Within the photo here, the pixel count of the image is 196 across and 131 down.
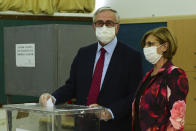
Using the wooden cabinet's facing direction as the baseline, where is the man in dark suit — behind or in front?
in front

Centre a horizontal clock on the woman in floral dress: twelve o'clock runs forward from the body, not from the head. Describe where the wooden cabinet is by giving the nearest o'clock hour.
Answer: The wooden cabinet is roughly at 5 o'clock from the woman in floral dress.

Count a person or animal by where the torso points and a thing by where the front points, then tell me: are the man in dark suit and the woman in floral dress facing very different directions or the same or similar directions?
same or similar directions

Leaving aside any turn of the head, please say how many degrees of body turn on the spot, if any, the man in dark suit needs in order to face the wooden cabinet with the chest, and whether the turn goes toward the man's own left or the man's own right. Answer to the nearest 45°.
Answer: approximately 180°

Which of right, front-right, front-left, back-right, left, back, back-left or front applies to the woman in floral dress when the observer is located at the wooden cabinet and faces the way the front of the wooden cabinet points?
front

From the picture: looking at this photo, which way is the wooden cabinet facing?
toward the camera

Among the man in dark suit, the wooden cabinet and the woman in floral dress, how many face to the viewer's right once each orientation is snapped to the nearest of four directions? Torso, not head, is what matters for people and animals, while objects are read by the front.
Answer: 0

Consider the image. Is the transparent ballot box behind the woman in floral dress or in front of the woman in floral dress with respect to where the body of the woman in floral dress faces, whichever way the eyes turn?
in front

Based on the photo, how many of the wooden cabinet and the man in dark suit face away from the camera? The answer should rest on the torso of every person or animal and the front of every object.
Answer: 0

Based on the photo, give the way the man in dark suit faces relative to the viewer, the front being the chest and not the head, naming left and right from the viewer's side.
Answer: facing the viewer and to the left of the viewer

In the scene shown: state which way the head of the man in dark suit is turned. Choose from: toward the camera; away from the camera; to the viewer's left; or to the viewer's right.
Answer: toward the camera

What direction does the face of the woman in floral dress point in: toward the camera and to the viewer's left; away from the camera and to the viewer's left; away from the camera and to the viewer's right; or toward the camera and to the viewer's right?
toward the camera and to the viewer's left

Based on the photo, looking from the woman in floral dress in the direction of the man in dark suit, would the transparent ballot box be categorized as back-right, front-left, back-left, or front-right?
front-left

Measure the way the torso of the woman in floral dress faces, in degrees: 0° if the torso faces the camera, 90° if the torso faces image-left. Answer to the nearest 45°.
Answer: approximately 45°
